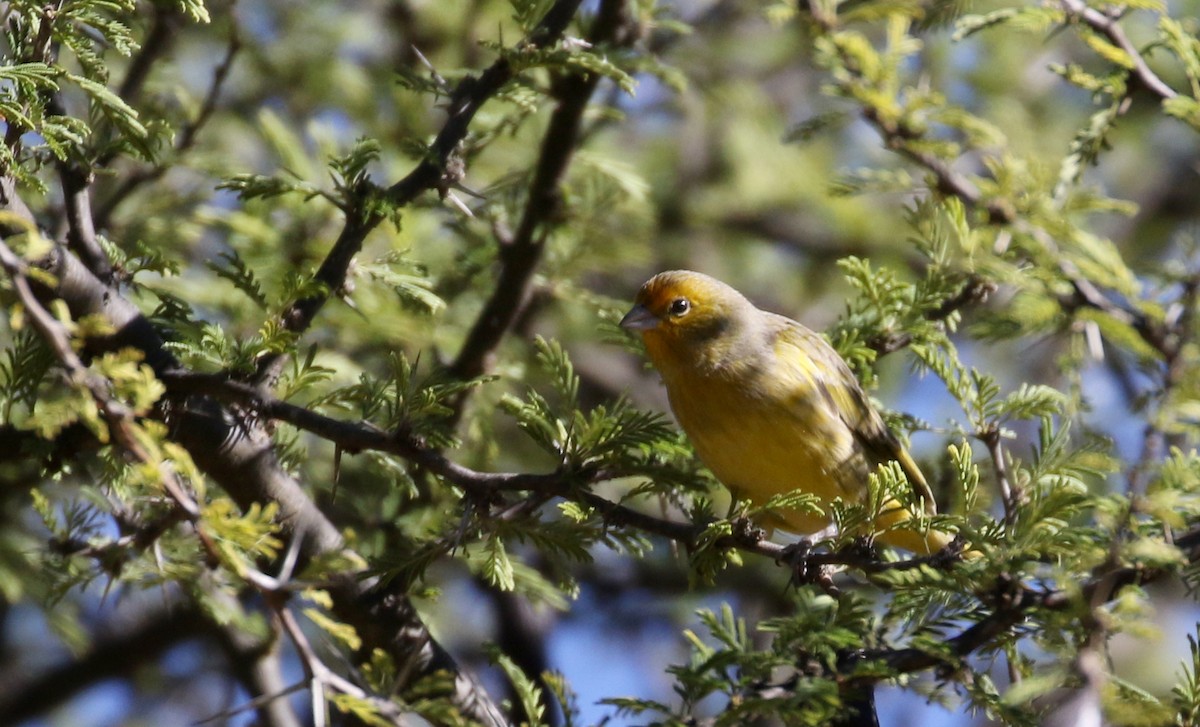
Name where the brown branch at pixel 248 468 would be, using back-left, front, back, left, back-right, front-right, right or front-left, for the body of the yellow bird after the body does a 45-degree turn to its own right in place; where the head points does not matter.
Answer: front-left

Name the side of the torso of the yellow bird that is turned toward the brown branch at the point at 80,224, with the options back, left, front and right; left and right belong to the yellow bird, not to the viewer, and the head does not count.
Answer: front

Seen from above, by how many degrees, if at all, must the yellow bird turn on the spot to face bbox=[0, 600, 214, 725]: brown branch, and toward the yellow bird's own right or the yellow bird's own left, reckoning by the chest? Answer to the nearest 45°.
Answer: approximately 45° to the yellow bird's own right

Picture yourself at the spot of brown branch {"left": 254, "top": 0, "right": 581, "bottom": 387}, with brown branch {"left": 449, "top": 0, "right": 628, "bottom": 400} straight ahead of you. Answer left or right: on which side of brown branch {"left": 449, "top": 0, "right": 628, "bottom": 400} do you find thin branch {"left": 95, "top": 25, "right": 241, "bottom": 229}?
left

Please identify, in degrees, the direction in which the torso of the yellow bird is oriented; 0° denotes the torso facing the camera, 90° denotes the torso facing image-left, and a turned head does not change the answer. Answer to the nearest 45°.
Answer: approximately 45°

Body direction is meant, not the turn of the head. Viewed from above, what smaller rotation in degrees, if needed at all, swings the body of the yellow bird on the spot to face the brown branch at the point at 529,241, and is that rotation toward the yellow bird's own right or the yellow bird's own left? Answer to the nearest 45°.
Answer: approximately 90° to the yellow bird's own right

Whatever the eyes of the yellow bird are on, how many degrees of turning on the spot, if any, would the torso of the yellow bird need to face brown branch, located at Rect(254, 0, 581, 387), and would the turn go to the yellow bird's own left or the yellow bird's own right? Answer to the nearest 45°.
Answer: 0° — it already faces it

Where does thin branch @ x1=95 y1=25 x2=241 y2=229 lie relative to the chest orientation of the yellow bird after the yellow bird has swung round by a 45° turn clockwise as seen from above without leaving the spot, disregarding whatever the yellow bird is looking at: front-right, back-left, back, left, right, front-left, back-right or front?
front
